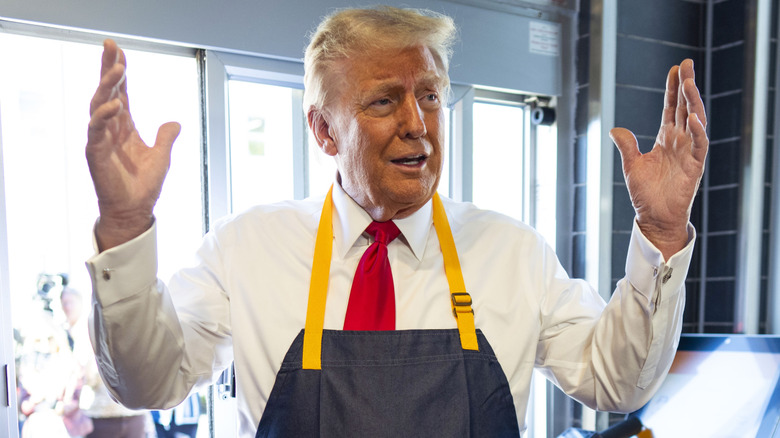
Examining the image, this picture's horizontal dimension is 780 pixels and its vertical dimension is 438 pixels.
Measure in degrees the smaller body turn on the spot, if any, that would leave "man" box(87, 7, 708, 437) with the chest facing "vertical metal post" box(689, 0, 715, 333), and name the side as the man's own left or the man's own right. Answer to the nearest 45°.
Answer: approximately 135° to the man's own left

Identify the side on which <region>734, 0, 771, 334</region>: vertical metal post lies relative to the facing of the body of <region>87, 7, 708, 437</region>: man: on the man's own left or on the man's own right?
on the man's own left

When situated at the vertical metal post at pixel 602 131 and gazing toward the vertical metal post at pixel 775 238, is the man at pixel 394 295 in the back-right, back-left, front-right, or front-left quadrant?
back-right

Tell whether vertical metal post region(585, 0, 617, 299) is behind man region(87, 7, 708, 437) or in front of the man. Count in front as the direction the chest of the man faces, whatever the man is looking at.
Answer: behind

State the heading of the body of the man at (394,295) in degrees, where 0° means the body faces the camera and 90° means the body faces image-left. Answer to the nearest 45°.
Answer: approximately 0°

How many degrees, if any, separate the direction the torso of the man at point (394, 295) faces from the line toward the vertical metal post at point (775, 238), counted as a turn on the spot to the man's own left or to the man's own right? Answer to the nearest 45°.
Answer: approximately 135° to the man's own left

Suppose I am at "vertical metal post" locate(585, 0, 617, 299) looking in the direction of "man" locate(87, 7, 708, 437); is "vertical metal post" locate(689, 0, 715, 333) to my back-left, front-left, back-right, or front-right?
back-left
